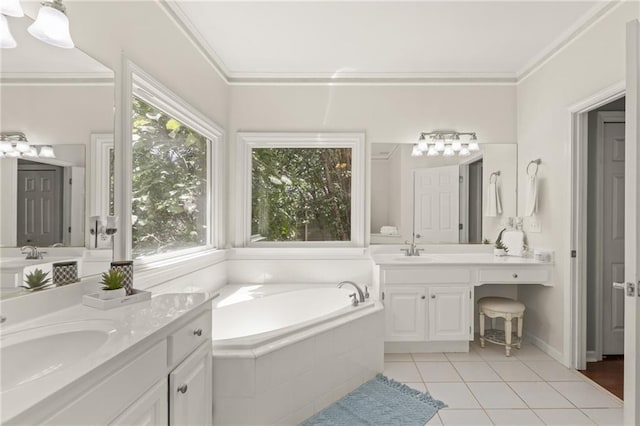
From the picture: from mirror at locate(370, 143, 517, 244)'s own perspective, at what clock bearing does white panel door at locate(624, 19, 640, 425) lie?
The white panel door is roughly at 11 o'clock from the mirror.

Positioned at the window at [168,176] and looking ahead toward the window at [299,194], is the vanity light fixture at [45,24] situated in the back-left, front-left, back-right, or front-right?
back-right

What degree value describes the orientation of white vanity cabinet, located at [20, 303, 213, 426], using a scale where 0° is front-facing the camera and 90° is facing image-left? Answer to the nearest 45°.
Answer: approximately 315°

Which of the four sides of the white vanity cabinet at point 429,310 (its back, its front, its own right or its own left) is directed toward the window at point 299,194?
right

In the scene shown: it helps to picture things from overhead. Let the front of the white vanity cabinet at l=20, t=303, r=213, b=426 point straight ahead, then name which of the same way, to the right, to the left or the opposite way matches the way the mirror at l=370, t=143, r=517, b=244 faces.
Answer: to the right

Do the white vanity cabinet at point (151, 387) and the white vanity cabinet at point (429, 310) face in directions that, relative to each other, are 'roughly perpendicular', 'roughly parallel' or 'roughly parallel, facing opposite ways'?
roughly perpendicular

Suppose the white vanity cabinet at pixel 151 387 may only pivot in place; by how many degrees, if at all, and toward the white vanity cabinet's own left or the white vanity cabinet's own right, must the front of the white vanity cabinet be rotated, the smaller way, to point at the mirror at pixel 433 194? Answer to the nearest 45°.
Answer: approximately 90° to the white vanity cabinet's own left

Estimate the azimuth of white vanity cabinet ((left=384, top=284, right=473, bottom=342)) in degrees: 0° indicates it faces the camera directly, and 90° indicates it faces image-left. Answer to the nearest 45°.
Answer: approximately 0°

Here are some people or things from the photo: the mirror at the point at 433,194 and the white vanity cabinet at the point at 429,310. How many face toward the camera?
2

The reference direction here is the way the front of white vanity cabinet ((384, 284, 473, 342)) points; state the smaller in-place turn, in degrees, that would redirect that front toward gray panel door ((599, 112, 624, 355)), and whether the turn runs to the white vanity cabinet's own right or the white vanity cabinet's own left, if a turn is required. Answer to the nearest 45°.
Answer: approximately 90° to the white vanity cabinet's own left
